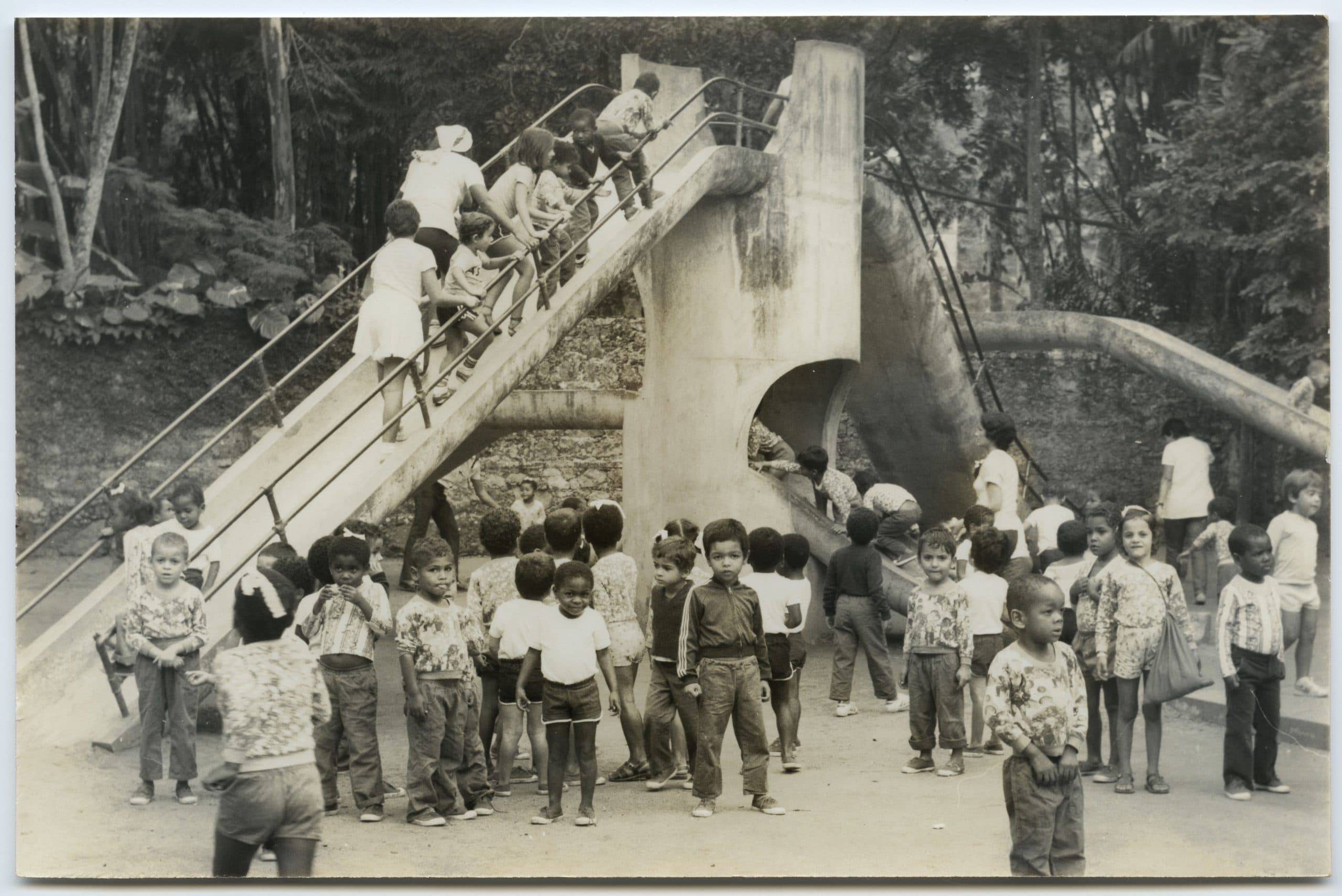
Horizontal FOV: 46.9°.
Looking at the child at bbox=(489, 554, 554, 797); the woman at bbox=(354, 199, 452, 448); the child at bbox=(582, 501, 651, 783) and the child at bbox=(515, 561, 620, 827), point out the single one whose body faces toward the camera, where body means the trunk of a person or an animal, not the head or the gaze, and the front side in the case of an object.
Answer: the child at bbox=(515, 561, 620, 827)

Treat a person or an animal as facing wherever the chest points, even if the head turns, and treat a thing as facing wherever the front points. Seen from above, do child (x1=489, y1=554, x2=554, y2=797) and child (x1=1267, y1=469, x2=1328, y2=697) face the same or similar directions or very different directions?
very different directions

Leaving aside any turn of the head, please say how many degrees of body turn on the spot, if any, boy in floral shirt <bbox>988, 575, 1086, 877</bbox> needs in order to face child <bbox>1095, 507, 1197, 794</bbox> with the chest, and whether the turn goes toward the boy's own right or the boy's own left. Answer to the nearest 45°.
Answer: approximately 135° to the boy's own left

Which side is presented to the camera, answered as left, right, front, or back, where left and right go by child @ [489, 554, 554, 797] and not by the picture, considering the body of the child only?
back

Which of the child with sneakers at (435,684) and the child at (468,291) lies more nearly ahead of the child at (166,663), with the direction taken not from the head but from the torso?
the child with sneakers

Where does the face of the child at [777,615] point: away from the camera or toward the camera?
away from the camera

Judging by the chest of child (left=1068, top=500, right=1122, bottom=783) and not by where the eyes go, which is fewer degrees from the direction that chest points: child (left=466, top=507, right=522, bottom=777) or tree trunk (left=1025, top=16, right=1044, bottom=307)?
the child

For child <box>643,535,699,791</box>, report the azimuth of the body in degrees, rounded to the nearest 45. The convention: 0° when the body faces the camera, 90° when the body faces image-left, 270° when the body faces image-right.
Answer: approximately 45°

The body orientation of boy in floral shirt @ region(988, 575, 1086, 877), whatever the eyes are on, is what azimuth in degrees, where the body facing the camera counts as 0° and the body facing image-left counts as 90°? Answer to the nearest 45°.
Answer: approximately 315°

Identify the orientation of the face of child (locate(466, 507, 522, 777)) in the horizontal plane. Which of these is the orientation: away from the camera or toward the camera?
away from the camera

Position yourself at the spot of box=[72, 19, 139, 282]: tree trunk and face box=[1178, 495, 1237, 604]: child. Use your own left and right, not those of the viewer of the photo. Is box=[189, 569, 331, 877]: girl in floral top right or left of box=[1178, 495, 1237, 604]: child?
right

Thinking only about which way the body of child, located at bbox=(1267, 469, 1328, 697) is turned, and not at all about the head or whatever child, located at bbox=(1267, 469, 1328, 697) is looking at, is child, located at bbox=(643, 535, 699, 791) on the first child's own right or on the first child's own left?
on the first child's own right

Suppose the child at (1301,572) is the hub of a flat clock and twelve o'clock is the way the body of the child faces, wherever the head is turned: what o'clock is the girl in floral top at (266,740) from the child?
The girl in floral top is roughly at 3 o'clock from the child.

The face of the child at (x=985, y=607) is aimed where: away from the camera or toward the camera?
away from the camera

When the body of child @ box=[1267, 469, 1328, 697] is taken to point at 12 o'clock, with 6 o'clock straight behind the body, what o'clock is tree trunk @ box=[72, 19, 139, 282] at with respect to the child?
The tree trunk is roughly at 5 o'clock from the child.

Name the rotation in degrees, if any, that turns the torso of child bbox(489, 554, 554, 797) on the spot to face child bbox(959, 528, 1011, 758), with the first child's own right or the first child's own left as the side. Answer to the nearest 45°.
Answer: approximately 90° to the first child's own right
